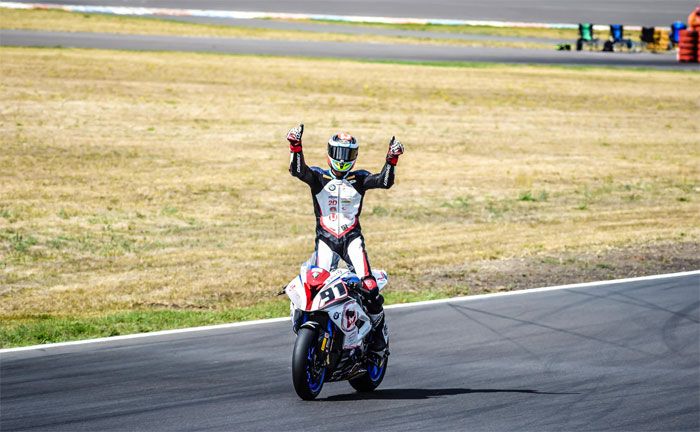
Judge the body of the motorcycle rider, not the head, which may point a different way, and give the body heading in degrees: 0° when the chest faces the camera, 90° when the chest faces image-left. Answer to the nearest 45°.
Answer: approximately 0°

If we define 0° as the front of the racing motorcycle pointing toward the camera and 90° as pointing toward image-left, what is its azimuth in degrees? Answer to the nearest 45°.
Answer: approximately 45°
